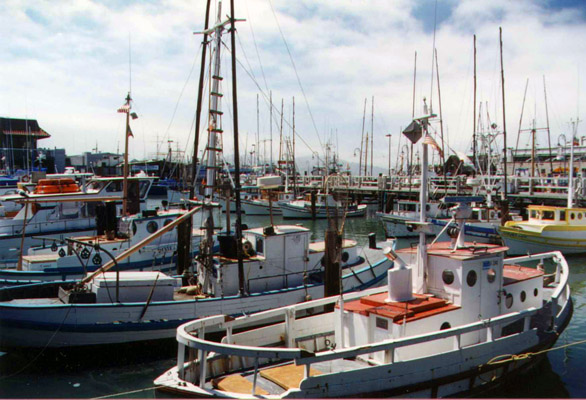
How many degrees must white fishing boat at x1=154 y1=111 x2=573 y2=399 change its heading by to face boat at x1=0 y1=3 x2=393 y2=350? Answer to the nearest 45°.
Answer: approximately 90° to its left
